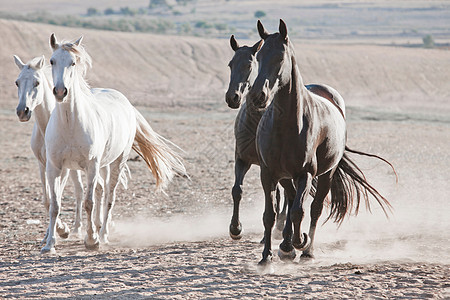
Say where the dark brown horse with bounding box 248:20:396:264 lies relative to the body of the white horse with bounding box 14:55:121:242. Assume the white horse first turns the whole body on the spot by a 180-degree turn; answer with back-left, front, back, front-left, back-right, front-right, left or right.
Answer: right

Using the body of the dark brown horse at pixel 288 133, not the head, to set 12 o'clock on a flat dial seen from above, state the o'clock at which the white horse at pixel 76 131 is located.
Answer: The white horse is roughly at 2 o'clock from the dark brown horse.

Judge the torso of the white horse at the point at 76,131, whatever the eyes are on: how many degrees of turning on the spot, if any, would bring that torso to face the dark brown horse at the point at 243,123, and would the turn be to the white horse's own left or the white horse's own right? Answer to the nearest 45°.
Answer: approximately 135° to the white horse's own left

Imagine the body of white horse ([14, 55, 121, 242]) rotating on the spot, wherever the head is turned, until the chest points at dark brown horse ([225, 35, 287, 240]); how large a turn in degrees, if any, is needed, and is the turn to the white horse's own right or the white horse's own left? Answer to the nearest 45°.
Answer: approximately 90° to the white horse's own left

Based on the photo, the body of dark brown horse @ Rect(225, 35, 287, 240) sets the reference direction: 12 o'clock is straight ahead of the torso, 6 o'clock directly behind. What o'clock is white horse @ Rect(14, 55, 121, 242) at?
The white horse is roughly at 2 o'clock from the dark brown horse.

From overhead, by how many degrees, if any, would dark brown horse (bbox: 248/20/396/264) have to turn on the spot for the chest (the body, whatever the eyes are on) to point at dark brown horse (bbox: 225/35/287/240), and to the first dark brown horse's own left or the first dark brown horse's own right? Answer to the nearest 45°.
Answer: approximately 90° to the first dark brown horse's own right

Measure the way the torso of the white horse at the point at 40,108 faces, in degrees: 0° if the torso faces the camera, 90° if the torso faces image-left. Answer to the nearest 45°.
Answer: approximately 45°

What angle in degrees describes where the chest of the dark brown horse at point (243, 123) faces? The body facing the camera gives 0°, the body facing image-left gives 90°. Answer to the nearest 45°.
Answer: approximately 45°

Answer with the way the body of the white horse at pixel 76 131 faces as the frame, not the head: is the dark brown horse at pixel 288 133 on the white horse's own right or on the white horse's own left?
on the white horse's own left

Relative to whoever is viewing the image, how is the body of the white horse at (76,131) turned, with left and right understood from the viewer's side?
facing the viewer and to the left of the viewer

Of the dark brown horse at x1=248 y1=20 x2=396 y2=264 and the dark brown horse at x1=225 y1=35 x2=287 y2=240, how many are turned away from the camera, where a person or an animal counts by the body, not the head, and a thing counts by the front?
0

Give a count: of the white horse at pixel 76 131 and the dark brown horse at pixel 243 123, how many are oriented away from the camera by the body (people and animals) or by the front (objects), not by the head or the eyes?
0
